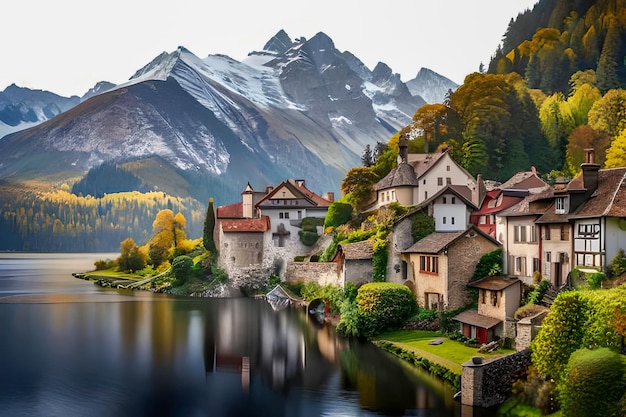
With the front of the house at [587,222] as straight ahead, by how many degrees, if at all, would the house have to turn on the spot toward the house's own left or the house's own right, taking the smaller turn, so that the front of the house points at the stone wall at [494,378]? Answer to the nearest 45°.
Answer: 0° — it already faces it

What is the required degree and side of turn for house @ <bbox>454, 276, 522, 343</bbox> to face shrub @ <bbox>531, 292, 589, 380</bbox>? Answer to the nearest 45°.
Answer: approximately 45° to its left

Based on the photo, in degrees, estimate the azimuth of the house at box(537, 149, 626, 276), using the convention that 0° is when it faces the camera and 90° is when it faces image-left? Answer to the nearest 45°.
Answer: approximately 45°

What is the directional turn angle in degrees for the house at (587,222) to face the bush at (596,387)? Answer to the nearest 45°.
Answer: approximately 45° to its left

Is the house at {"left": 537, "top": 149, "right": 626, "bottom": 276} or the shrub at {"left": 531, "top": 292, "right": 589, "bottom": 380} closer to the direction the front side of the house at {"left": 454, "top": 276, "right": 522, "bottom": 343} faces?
the shrub

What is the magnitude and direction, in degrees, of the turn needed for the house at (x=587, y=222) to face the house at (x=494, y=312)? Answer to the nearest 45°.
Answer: approximately 45° to its right

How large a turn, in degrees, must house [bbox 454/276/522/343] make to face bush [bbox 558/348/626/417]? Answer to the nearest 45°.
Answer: approximately 45° to its left

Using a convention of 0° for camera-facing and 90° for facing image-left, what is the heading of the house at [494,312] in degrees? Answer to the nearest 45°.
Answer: approximately 45°
